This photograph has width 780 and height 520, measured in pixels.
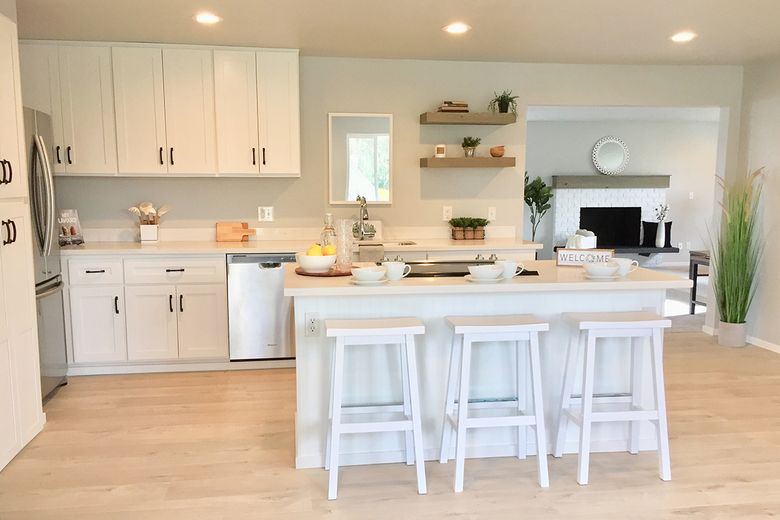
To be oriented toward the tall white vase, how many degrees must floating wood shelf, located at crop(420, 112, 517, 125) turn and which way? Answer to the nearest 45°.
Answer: approximately 135° to its left

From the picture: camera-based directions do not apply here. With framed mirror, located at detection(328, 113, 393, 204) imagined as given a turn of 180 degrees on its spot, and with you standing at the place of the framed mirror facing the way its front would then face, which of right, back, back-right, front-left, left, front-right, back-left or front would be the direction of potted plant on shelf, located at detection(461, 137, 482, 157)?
right

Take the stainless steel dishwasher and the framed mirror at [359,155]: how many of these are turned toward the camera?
2

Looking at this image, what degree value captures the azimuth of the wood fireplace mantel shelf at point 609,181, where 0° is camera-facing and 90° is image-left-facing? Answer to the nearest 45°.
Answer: approximately 0°

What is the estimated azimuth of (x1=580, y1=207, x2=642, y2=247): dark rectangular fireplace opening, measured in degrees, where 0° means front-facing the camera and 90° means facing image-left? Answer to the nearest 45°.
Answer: approximately 0°

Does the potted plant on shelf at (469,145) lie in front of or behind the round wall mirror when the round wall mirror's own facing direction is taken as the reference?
in front
